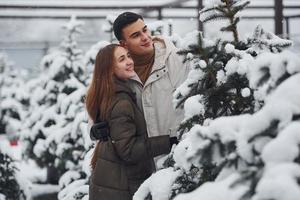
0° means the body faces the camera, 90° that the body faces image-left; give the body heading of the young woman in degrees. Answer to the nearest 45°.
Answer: approximately 270°
